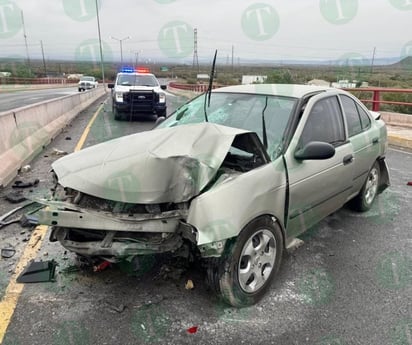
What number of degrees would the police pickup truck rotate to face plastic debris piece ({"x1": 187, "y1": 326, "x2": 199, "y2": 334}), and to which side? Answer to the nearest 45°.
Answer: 0° — it already faces it

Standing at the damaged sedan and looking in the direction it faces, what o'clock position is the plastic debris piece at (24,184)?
The plastic debris piece is roughly at 3 o'clock from the damaged sedan.

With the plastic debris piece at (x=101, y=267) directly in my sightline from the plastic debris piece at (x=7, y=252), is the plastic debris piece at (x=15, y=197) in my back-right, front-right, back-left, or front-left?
back-left

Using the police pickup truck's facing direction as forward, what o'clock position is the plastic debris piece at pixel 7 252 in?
The plastic debris piece is roughly at 12 o'clock from the police pickup truck.

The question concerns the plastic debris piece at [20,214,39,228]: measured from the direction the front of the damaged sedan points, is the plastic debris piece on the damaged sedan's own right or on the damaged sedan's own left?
on the damaged sedan's own right

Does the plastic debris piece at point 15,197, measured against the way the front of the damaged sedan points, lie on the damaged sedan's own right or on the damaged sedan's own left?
on the damaged sedan's own right

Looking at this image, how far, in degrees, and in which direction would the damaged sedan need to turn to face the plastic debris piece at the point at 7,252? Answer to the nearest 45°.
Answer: approximately 45° to its right

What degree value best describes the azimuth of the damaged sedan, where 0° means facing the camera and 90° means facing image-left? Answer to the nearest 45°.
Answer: approximately 45°
